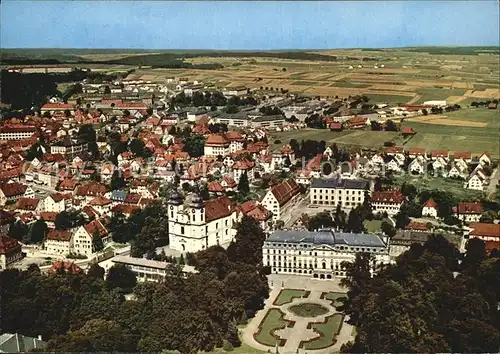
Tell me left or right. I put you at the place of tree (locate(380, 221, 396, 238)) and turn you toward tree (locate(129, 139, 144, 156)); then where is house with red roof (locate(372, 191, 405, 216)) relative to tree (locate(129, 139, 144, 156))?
right

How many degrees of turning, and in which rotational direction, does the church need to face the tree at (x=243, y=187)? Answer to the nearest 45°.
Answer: approximately 135° to its right

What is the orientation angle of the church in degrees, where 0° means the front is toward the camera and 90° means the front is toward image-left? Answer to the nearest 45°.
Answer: approximately 45°

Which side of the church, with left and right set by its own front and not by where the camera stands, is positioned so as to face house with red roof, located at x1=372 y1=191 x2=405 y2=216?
back

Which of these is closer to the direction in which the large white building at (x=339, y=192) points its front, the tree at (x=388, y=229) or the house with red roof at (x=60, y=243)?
the tree

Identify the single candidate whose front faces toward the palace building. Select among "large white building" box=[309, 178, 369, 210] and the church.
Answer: the large white building

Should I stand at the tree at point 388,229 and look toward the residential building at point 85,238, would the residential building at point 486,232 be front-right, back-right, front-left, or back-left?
back-left

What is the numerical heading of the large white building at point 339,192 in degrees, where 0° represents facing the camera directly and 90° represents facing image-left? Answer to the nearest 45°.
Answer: approximately 0°

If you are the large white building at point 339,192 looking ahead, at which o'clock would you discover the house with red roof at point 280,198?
The house with red roof is roughly at 2 o'clock from the large white building.

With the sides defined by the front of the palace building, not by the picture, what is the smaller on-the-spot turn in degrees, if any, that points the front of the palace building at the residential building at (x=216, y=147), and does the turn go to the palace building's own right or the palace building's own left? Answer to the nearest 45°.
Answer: approximately 180°

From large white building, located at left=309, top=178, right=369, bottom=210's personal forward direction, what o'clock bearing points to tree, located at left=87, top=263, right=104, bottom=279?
The tree is roughly at 1 o'clock from the large white building.
